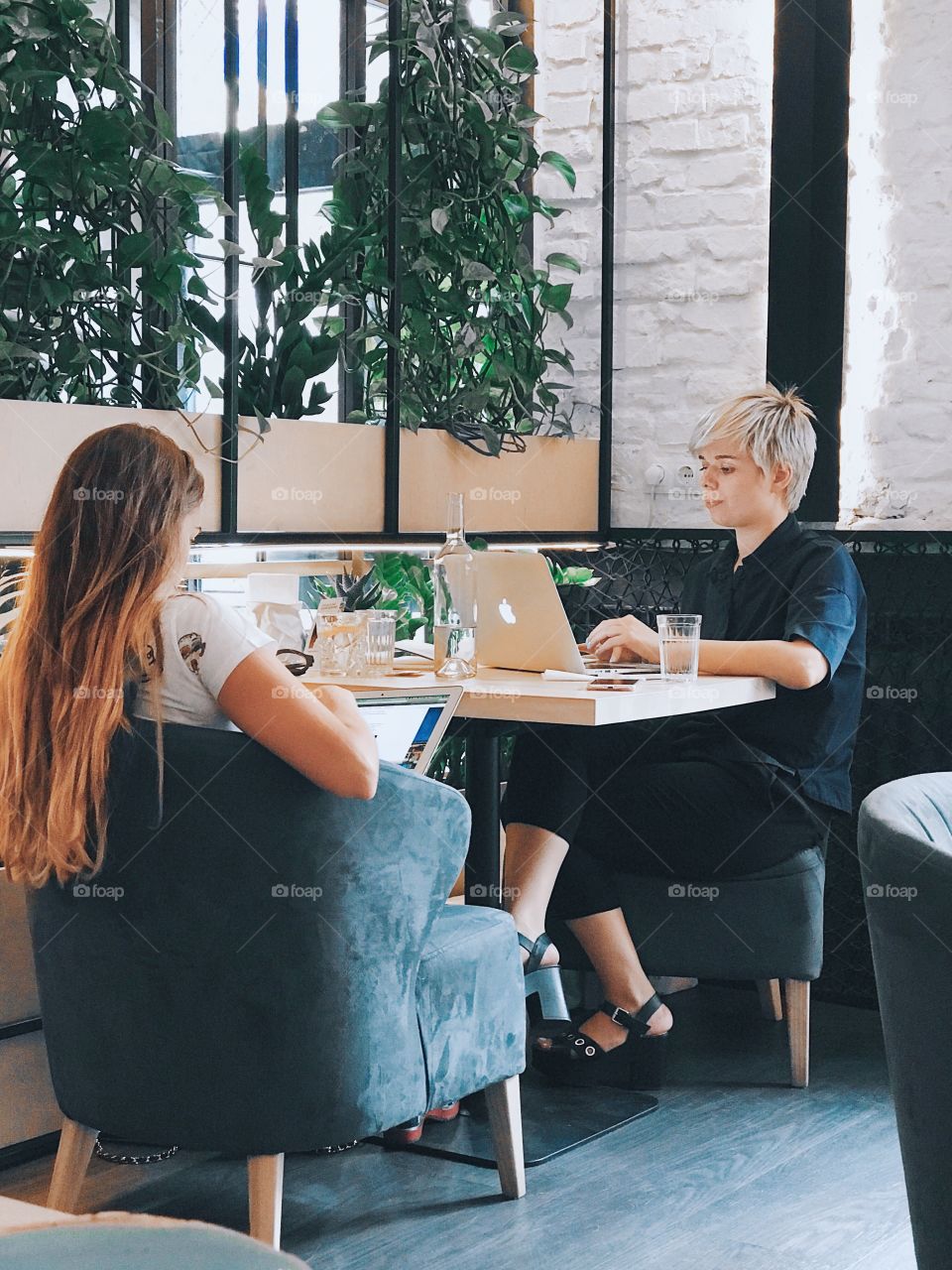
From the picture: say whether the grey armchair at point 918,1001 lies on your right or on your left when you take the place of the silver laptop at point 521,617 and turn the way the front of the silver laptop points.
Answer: on your right

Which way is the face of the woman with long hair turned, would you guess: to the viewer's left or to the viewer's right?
to the viewer's right

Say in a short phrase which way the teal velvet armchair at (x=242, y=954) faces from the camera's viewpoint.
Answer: facing away from the viewer and to the right of the viewer

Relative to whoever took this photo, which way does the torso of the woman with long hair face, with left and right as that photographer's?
facing away from the viewer and to the right of the viewer

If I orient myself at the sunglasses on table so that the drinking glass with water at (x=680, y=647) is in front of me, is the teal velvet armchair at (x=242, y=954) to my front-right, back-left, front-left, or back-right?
back-right

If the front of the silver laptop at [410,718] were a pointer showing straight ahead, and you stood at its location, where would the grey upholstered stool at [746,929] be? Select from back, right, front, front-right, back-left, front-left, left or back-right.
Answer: back

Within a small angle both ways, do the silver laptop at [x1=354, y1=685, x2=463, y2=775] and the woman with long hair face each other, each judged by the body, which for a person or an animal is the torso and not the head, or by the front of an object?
yes

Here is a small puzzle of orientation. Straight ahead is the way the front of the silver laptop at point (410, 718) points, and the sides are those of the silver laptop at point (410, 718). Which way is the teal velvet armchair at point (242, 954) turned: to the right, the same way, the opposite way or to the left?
the opposite way

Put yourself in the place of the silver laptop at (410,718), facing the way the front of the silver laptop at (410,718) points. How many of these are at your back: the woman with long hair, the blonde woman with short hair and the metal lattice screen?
2

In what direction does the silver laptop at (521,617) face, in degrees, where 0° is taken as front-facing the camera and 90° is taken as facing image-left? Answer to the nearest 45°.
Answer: approximately 225°

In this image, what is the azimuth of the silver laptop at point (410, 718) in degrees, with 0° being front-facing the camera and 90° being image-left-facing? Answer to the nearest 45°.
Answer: approximately 45°
